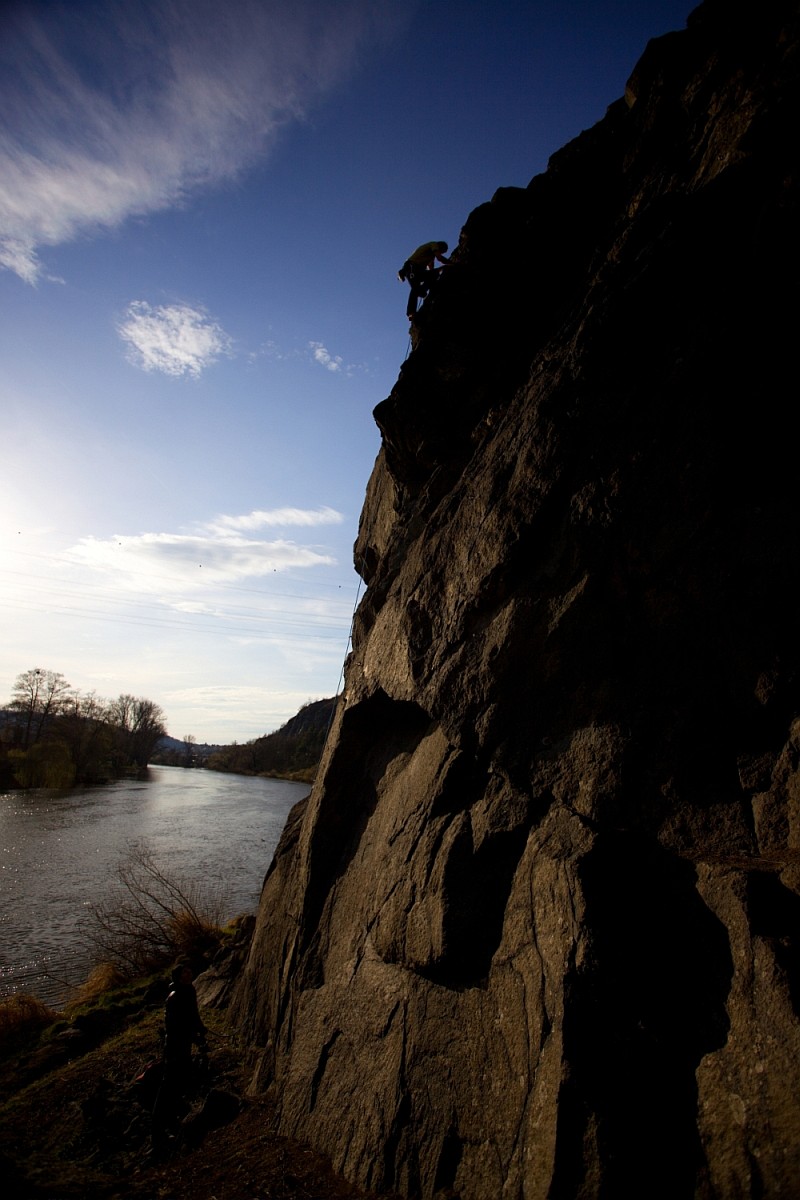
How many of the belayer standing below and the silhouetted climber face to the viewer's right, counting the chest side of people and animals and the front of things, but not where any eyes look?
2

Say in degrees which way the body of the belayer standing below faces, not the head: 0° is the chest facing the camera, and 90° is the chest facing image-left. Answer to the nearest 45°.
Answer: approximately 270°

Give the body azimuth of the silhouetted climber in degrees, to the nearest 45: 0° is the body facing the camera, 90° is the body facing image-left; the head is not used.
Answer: approximately 270°

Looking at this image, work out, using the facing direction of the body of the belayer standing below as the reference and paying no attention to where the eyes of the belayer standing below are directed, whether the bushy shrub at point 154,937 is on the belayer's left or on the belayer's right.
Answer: on the belayer's left
